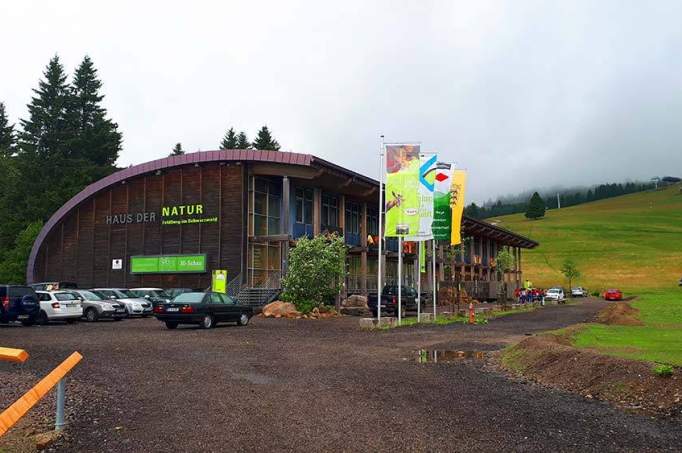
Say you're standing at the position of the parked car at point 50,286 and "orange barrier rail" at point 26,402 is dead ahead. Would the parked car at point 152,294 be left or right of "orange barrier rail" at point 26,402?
left

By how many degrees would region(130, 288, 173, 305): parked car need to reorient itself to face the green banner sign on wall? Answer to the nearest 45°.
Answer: approximately 135° to its left

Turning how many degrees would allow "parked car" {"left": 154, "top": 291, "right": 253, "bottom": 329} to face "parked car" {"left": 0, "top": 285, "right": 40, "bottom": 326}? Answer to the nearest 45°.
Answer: approximately 135° to its left

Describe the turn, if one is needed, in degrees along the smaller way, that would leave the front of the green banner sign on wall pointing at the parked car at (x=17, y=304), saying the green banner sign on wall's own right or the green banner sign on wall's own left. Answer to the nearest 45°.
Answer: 0° — it already faces it

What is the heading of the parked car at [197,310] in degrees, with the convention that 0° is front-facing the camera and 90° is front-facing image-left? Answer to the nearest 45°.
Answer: approximately 225°

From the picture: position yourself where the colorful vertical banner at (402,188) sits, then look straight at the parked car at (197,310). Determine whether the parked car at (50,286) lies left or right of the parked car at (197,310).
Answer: right

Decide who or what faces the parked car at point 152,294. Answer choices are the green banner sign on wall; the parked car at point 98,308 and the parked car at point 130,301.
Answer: the green banner sign on wall

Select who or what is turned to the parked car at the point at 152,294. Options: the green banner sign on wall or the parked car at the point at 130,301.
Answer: the green banner sign on wall

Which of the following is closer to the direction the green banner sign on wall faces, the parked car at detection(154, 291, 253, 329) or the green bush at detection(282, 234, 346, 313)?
the parked car

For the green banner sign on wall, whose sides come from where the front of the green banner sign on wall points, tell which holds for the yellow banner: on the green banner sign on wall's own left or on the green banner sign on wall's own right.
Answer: on the green banner sign on wall's own left

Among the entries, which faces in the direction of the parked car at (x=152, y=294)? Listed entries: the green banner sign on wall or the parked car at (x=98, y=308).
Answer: the green banner sign on wall

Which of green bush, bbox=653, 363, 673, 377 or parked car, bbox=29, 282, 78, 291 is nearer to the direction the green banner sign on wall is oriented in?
the green bush
